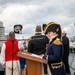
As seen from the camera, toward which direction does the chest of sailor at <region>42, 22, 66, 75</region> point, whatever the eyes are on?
to the viewer's left

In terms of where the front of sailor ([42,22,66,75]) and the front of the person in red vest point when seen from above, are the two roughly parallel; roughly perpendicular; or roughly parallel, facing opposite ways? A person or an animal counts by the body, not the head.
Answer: roughly perpendicular
